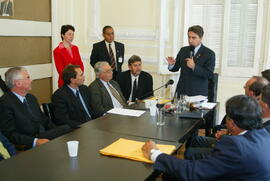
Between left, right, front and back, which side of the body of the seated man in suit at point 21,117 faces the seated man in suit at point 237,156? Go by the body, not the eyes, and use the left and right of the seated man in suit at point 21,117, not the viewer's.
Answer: front

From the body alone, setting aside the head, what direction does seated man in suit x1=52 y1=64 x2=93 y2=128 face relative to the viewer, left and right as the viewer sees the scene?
facing the viewer and to the right of the viewer

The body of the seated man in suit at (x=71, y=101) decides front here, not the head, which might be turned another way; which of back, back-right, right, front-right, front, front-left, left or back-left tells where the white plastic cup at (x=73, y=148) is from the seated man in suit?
front-right

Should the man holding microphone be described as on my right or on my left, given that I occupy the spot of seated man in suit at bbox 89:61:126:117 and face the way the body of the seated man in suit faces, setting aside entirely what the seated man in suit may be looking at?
on my left

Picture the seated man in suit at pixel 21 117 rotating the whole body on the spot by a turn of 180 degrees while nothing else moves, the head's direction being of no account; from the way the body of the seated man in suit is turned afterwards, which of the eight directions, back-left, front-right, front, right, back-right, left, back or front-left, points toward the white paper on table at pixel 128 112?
back-right

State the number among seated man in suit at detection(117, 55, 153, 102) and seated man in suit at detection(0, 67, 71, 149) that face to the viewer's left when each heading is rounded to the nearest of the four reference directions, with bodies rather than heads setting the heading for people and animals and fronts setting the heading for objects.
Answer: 0

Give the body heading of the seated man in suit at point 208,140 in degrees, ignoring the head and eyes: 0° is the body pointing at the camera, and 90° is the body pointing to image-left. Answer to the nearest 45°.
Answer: approximately 90°

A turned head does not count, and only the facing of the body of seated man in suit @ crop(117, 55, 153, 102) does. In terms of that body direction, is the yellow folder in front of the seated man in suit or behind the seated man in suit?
in front

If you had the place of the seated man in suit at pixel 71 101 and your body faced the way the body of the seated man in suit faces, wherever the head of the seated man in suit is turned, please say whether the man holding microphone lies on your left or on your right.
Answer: on your left

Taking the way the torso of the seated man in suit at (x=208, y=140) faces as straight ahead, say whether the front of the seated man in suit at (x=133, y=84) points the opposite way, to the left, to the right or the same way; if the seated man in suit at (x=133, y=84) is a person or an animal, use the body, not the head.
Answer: to the left

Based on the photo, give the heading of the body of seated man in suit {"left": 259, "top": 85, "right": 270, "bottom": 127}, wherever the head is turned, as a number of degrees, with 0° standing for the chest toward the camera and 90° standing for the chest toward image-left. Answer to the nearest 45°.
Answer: approximately 135°
